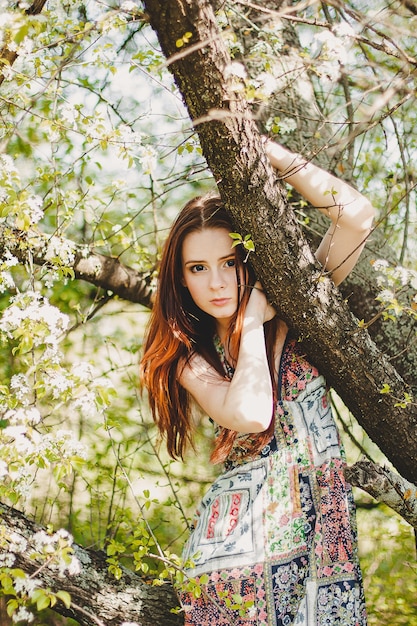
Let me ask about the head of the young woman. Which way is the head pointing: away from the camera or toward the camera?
toward the camera

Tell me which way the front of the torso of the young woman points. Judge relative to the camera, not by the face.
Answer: toward the camera
